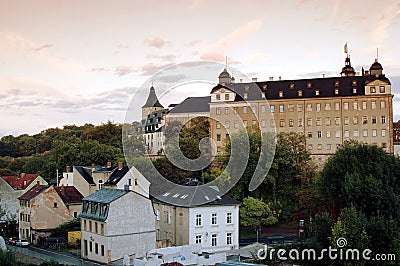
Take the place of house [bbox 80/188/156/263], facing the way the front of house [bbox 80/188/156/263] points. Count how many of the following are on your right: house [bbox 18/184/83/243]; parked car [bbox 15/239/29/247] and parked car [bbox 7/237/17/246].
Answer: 3

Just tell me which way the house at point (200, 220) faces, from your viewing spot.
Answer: facing the viewer

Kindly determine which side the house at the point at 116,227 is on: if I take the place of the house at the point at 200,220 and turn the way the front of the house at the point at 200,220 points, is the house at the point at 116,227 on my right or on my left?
on my right

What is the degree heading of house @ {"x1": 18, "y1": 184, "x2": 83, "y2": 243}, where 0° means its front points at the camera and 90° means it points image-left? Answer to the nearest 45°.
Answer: approximately 45°

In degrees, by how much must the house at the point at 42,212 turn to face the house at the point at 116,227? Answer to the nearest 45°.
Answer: approximately 90° to its left

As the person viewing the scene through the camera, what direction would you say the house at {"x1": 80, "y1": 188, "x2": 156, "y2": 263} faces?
facing the viewer and to the left of the viewer

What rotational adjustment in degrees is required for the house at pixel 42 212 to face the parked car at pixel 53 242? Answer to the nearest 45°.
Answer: approximately 45° to its left

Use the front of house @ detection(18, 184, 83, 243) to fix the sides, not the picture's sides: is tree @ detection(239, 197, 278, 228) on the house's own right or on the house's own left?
on the house's own left

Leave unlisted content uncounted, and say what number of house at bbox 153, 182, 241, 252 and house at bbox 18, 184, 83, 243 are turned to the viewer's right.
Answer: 0

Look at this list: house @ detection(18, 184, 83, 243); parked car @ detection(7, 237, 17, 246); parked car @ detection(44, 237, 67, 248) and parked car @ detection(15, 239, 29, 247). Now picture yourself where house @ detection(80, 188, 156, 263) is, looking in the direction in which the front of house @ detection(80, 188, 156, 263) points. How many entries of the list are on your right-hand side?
4
